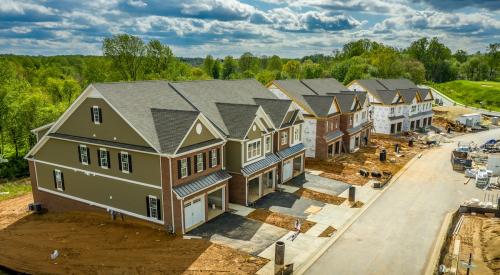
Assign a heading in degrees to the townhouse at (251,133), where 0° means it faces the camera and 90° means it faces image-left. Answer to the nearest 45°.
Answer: approximately 315°

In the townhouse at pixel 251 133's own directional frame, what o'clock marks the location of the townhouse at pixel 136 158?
the townhouse at pixel 136 158 is roughly at 3 o'clock from the townhouse at pixel 251 133.

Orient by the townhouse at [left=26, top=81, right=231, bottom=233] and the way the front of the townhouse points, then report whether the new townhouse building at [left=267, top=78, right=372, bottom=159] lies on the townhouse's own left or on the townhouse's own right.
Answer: on the townhouse's own left

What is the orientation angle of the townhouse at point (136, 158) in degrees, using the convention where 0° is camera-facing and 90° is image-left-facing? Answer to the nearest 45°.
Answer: approximately 315°

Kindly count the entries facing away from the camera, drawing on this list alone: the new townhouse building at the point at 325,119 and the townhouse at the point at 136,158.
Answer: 0

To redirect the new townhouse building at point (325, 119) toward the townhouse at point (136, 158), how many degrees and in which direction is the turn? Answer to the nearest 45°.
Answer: approximately 90° to its right

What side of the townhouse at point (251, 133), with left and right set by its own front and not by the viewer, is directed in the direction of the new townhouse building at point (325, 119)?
left
